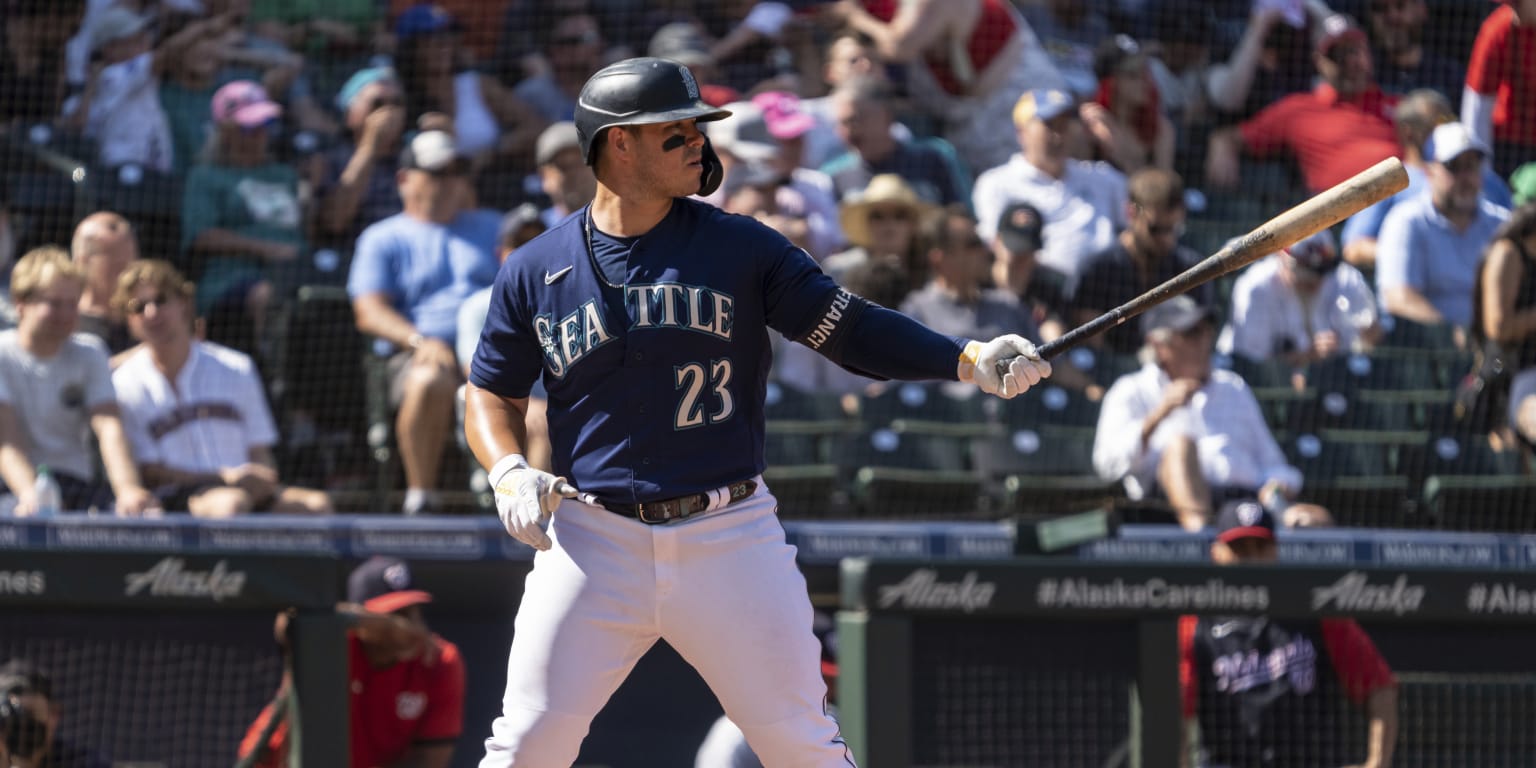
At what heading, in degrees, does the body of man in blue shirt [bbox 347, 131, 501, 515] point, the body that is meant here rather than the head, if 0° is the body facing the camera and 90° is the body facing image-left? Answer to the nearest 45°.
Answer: approximately 0°

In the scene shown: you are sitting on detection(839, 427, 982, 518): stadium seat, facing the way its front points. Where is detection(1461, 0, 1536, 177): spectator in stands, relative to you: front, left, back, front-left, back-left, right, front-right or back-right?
back-left

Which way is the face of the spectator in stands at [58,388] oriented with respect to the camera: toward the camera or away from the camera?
toward the camera

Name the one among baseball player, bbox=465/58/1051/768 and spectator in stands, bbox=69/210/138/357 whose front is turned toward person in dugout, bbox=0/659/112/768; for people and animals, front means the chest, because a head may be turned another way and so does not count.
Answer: spectator in stands, bbox=69/210/138/357

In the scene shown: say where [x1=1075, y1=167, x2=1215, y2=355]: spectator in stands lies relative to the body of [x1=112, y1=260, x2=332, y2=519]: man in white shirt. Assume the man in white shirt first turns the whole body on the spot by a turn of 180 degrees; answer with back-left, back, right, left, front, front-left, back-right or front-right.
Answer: right

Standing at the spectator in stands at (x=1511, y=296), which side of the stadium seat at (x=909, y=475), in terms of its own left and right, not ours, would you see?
left

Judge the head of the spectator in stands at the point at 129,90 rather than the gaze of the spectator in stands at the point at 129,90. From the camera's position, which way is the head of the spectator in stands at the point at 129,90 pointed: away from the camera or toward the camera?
toward the camera

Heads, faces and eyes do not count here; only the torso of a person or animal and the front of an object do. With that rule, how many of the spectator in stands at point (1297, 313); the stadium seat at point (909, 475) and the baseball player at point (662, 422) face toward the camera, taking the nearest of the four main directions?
3

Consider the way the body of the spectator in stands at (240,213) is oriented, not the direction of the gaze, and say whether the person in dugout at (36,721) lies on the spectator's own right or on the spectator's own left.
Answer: on the spectator's own right

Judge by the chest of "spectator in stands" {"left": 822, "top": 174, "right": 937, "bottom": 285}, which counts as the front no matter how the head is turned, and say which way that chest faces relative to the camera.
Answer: toward the camera

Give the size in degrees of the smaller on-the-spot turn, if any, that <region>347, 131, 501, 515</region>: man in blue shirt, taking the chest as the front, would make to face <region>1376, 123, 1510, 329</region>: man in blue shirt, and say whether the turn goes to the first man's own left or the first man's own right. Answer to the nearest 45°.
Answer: approximately 90° to the first man's own left

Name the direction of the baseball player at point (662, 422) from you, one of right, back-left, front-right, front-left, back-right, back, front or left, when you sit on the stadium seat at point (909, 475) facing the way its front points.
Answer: front

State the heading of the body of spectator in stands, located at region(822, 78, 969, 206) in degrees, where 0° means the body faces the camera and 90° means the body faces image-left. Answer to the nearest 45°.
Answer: approximately 45°

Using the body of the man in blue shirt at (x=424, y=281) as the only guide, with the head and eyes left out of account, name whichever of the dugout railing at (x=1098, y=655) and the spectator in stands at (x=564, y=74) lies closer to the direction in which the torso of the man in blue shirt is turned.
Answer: the dugout railing

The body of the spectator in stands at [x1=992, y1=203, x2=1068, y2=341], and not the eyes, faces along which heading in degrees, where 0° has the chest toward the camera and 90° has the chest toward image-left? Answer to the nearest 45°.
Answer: approximately 45°

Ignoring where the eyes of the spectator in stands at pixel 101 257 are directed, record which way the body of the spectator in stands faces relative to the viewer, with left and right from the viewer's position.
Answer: facing the viewer

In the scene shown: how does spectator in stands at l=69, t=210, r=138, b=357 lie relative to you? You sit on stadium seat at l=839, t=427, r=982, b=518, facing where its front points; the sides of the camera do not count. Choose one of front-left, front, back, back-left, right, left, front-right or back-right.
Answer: right

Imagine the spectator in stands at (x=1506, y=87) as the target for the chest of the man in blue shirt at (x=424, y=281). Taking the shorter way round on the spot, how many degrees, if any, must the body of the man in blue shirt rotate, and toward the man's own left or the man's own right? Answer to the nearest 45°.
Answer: approximately 90° to the man's own left

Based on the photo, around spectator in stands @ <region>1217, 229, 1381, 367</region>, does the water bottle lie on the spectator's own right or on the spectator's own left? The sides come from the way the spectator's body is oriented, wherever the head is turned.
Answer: on the spectator's own right
